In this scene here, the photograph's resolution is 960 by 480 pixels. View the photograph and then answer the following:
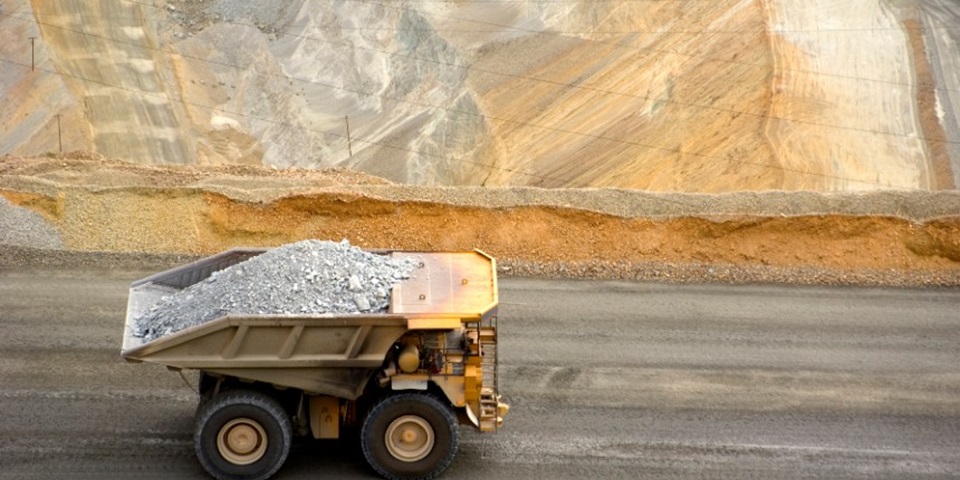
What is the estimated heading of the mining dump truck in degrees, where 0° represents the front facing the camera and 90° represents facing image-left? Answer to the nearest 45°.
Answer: approximately 270°

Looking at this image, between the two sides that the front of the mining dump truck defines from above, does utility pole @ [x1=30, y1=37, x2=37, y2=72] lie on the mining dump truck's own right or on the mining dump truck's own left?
on the mining dump truck's own left
